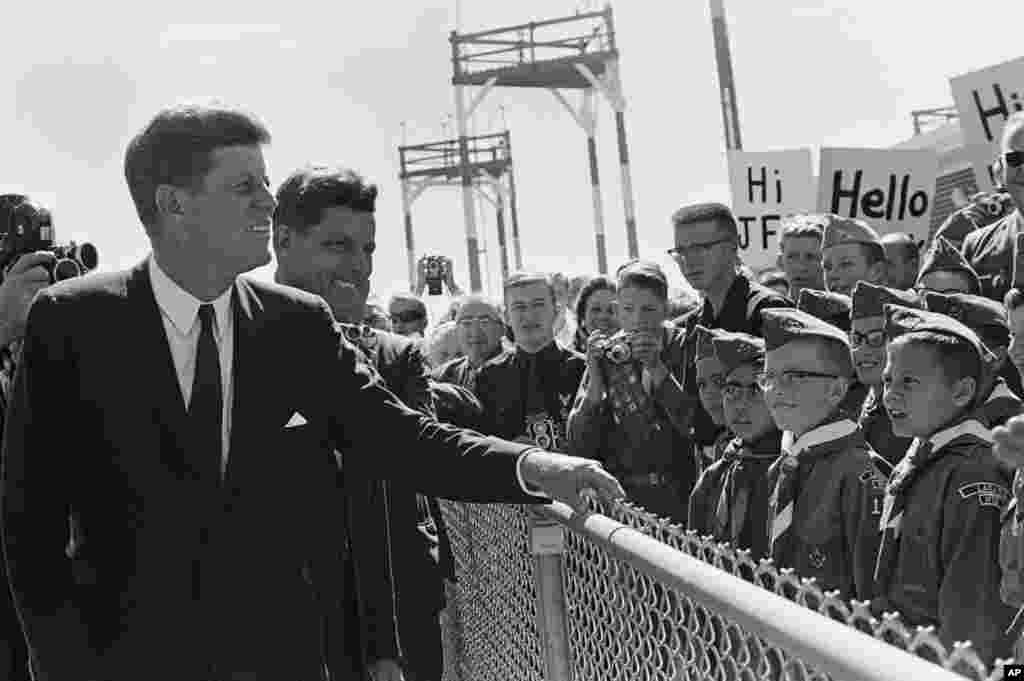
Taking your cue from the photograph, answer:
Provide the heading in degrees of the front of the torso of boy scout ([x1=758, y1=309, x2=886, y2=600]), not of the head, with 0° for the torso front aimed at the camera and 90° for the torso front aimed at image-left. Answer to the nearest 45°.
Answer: approximately 45°

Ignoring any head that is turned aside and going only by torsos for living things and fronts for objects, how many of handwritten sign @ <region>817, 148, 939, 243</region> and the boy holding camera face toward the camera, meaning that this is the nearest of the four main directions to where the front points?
2

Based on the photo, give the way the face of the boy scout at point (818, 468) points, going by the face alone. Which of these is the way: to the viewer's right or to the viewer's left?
to the viewer's left

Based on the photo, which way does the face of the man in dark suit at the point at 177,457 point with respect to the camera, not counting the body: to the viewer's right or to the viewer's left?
to the viewer's right

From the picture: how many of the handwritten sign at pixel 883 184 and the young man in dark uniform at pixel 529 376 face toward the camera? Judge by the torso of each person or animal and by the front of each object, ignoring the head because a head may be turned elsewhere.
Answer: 2

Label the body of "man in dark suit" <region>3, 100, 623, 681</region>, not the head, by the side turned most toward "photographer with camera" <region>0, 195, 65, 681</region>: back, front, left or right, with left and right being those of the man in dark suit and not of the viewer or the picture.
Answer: back

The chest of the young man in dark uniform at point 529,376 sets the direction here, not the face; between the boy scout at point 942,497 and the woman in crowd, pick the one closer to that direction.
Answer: the boy scout

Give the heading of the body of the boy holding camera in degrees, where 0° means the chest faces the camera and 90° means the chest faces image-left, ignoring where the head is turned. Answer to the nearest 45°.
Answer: approximately 0°

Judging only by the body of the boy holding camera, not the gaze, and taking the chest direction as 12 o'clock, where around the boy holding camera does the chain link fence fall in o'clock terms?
The chain link fence is roughly at 12 o'clock from the boy holding camera.
